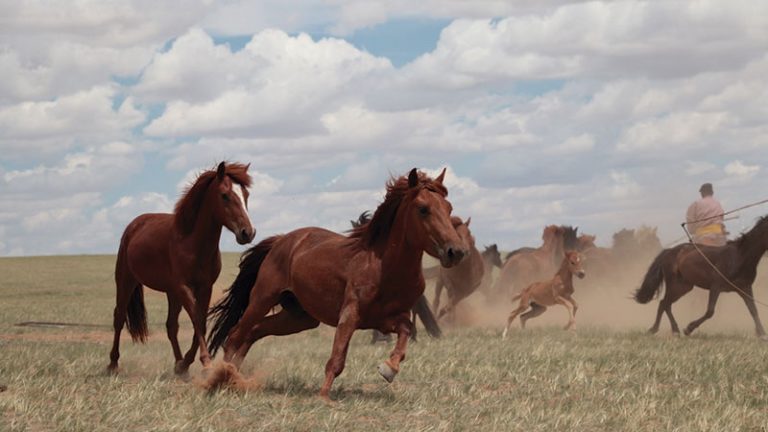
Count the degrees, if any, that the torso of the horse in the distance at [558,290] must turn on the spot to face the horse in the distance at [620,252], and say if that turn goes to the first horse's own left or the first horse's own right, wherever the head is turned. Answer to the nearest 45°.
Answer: approximately 90° to the first horse's own left

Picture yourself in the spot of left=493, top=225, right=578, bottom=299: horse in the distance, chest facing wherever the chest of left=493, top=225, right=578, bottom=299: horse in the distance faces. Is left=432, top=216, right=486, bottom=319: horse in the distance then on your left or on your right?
on your right

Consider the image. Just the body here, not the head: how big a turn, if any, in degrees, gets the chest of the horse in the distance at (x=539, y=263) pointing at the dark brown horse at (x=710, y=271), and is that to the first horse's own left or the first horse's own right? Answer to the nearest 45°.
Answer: approximately 45° to the first horse's own right

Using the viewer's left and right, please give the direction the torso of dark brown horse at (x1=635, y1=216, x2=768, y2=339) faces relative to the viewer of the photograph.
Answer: facing to the right of the viewer

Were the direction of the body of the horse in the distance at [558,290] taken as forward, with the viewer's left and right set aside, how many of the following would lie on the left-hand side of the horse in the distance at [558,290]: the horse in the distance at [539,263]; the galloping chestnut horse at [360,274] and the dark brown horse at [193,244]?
1

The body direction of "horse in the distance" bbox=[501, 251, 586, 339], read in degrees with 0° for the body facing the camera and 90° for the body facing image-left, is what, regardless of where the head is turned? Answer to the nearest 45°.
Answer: approximately 270°

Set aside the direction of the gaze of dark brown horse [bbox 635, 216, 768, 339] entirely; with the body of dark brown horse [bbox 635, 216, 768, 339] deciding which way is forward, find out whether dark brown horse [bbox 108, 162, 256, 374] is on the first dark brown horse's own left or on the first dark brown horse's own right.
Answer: on the first dark brown horse's own right

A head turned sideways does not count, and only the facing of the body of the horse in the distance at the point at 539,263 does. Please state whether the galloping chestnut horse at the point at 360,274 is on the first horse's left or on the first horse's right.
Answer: on the first horse's right

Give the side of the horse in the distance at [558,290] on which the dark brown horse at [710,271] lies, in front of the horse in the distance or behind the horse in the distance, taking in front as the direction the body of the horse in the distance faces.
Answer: in front

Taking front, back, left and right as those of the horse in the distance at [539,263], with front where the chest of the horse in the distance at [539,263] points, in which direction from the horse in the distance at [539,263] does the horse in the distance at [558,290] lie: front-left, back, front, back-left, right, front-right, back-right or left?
right

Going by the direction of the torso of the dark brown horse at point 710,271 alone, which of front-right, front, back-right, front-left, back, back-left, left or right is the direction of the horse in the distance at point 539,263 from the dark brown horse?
back-left

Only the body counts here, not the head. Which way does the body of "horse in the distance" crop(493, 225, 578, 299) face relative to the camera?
to the viewer's right
